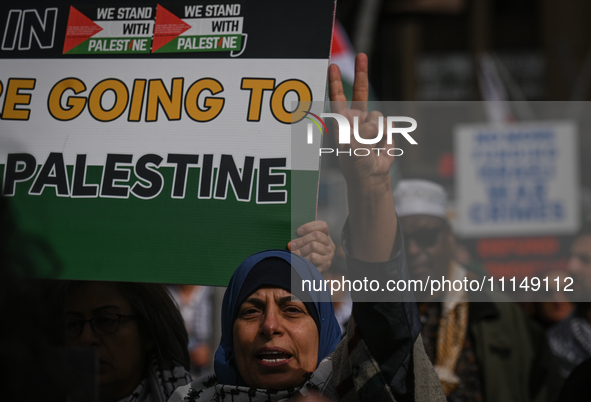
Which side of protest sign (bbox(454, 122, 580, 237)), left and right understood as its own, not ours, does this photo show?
front

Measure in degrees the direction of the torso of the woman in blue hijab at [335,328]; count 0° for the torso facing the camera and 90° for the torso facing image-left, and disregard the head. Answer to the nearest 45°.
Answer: approximately 0°

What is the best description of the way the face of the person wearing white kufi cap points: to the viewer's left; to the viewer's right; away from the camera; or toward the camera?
toward the camera

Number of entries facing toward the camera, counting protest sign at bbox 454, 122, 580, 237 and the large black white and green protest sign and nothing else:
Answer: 2

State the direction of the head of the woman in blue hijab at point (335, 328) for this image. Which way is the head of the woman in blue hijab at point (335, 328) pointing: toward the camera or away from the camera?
toward the camera

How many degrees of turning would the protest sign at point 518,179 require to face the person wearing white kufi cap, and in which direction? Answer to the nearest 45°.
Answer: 0° — it already faces them

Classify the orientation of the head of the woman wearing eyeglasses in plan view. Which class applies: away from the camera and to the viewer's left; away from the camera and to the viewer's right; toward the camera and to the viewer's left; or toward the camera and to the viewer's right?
toward the camera and to the viewer's left

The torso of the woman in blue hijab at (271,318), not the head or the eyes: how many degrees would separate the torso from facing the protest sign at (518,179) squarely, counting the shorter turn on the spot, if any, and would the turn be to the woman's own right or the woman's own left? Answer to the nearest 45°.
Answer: approximately 135° to the woman's own left

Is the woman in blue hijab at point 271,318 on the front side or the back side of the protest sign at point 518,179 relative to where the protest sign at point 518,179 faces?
on the front side

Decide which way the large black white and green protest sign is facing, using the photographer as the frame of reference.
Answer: facing the viewer

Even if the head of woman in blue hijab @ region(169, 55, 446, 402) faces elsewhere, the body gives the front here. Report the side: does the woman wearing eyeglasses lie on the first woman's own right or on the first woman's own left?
on the first woman's own right
